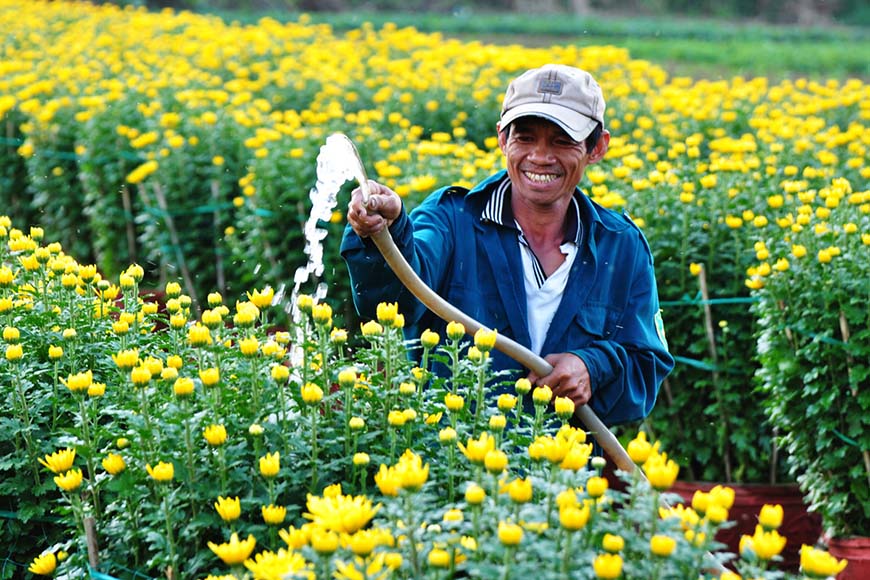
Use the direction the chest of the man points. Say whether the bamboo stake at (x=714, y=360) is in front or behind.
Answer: behind

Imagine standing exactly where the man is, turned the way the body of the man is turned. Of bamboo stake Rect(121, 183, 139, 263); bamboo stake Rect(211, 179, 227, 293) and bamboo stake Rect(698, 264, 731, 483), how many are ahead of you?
0

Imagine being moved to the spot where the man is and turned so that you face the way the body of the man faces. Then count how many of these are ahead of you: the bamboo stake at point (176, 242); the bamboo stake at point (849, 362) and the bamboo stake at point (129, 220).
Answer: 0

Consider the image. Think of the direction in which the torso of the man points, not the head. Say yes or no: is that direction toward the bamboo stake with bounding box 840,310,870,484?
no

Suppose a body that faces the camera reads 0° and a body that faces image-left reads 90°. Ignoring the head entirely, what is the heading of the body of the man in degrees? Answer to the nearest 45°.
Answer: approximately 0°

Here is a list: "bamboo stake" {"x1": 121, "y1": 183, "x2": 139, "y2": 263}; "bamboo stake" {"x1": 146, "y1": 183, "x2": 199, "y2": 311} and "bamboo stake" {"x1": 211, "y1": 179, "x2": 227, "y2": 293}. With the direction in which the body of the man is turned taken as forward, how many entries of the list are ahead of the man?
0

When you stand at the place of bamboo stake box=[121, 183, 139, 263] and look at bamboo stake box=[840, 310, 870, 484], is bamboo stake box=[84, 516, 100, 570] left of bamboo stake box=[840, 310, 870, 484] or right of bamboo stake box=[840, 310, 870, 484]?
right

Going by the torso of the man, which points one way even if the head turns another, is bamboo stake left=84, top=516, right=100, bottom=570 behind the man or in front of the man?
in front

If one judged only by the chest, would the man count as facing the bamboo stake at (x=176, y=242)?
no

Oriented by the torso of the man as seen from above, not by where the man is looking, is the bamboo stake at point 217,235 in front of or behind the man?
behind

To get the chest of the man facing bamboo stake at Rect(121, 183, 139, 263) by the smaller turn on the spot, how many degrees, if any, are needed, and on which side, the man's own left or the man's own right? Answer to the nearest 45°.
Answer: approximately 135° to the man's own right

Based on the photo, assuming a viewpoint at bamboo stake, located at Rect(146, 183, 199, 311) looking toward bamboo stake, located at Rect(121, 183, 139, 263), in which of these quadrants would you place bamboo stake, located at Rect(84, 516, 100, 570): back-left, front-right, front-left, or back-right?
back-left
